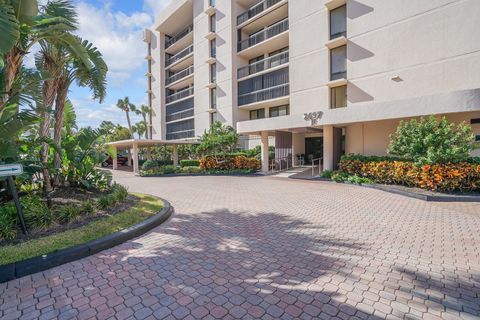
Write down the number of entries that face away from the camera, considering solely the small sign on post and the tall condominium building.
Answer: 0

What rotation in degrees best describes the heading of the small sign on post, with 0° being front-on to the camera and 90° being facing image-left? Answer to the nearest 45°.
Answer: approximately 0°

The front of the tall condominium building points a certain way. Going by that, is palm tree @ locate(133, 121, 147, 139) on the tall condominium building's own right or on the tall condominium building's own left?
on the tall condominium building's own right

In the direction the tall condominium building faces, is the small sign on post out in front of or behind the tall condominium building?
in front

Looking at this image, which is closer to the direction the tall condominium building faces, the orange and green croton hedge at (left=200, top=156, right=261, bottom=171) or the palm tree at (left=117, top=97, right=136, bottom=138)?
the orange and green croton hedge

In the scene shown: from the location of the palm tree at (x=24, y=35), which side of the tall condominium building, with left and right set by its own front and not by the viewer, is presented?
front

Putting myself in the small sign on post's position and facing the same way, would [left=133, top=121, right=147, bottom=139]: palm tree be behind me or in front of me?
behind

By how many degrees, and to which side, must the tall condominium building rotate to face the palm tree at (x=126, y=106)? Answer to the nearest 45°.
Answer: approximately 90° to its right

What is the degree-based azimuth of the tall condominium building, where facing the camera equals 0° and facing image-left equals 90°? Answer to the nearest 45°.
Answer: approximately 45°
